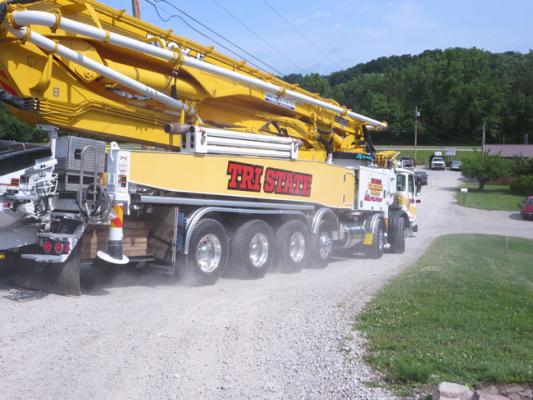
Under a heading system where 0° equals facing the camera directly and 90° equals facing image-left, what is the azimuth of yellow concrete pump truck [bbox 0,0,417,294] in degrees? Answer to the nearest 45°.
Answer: approximately 225°
